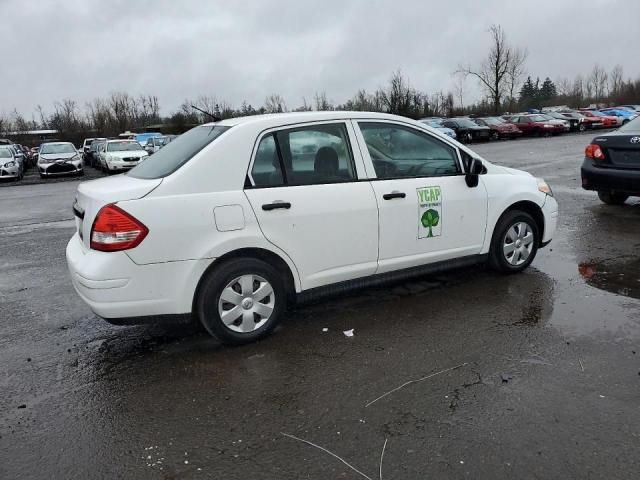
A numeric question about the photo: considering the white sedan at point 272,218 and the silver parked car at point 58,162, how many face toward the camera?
1

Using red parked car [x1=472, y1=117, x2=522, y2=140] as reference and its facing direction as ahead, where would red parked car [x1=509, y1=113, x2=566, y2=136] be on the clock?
red parked car [x1=509, y1=113, x2=566, y2=136] is roughly at 9 o'clock from red parked car [x1=472, y1=117, x2=522, y2=140].

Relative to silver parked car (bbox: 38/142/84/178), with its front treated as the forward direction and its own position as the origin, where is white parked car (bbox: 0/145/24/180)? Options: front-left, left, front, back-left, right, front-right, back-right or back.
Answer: right

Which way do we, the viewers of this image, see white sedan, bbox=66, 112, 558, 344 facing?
facing away from the viewer and to the right of the viewer

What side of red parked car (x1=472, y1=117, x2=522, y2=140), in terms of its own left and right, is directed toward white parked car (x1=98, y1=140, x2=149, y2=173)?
right

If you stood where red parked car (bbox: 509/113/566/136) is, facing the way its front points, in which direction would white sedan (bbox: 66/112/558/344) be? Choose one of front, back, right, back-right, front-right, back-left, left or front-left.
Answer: front-right

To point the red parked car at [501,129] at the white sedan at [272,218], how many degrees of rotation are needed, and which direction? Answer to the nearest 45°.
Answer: approximately 45° to its right

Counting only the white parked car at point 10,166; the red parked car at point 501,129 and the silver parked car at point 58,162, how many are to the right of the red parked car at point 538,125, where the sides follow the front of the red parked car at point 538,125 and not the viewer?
3

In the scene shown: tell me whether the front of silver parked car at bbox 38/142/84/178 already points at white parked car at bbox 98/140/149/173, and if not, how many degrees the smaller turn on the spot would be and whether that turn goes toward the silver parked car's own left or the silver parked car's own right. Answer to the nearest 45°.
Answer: approximately 90° to the silver parked car's own left

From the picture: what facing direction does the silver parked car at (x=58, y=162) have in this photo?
toward the camera

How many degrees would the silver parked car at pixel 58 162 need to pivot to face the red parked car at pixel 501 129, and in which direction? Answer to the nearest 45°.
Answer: approximately 90° to its left

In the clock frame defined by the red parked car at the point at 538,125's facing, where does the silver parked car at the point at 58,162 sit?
The silver parked car is roughly at 3 o'clock from the red parked car.

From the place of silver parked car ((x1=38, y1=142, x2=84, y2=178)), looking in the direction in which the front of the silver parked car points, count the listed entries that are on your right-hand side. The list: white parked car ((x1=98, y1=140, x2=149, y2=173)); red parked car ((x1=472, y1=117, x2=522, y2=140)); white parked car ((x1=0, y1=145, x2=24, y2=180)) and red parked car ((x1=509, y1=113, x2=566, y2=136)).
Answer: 1

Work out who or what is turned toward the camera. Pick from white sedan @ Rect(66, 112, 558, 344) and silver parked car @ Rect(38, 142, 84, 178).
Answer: the silver parked car

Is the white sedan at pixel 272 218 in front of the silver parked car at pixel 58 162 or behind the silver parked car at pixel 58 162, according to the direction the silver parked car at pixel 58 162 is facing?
in front
